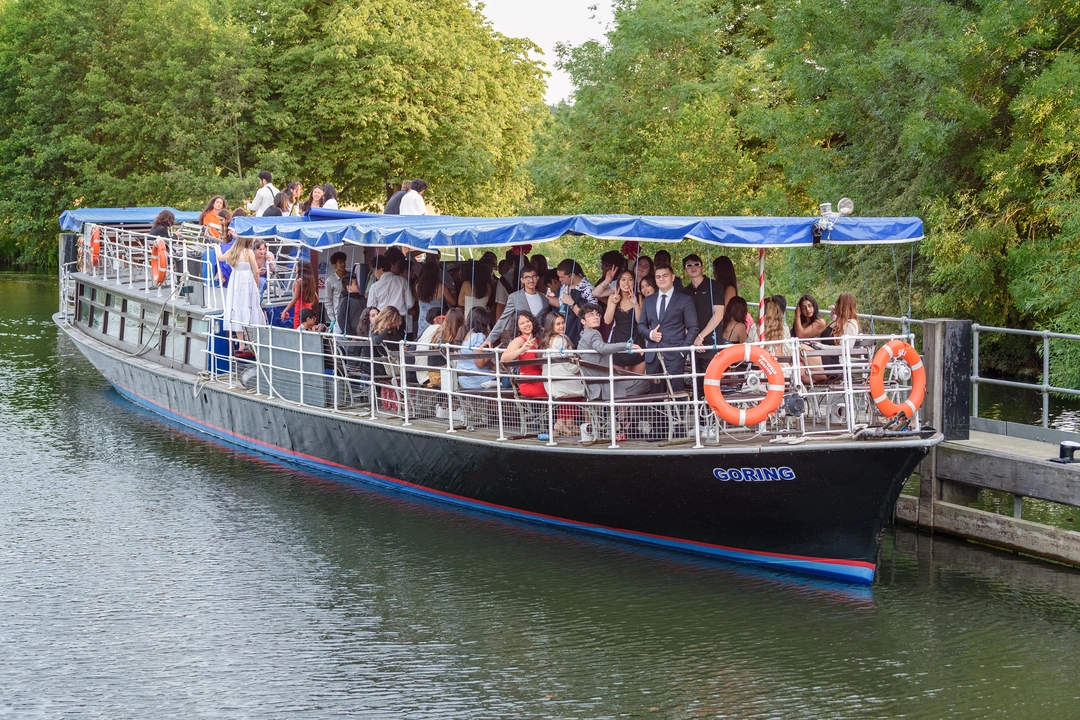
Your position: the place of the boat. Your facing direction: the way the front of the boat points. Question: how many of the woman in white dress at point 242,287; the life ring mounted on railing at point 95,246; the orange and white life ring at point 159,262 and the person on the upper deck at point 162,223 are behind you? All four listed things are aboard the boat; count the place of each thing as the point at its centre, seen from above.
4
